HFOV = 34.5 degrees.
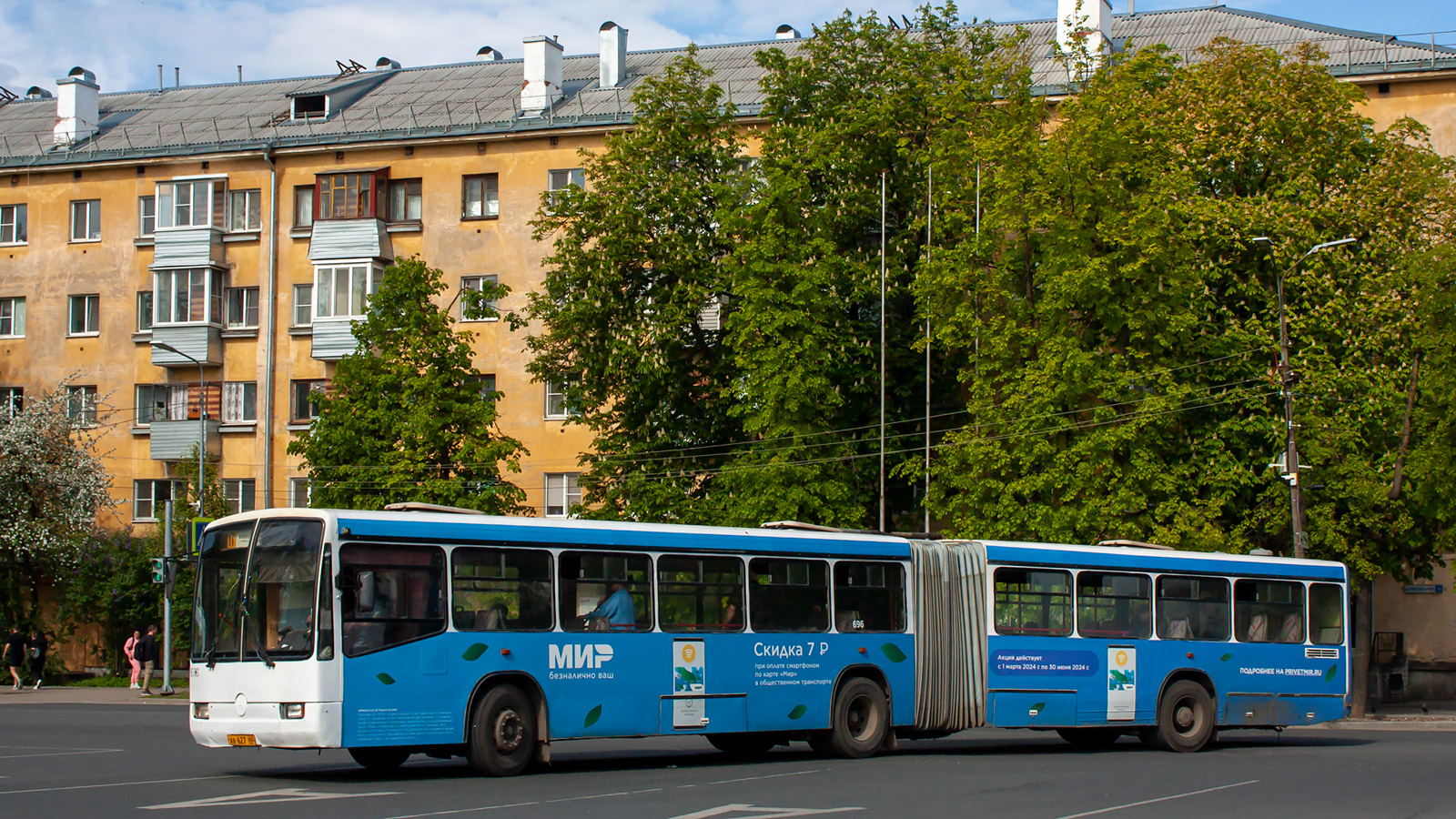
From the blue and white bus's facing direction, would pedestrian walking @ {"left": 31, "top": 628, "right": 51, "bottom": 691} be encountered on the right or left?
on its right

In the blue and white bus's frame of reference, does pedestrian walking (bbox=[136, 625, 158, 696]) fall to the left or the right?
on its right

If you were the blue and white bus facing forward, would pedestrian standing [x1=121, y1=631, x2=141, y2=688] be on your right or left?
on your right

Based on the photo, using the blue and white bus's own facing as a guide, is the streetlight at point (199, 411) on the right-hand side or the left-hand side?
on its right
